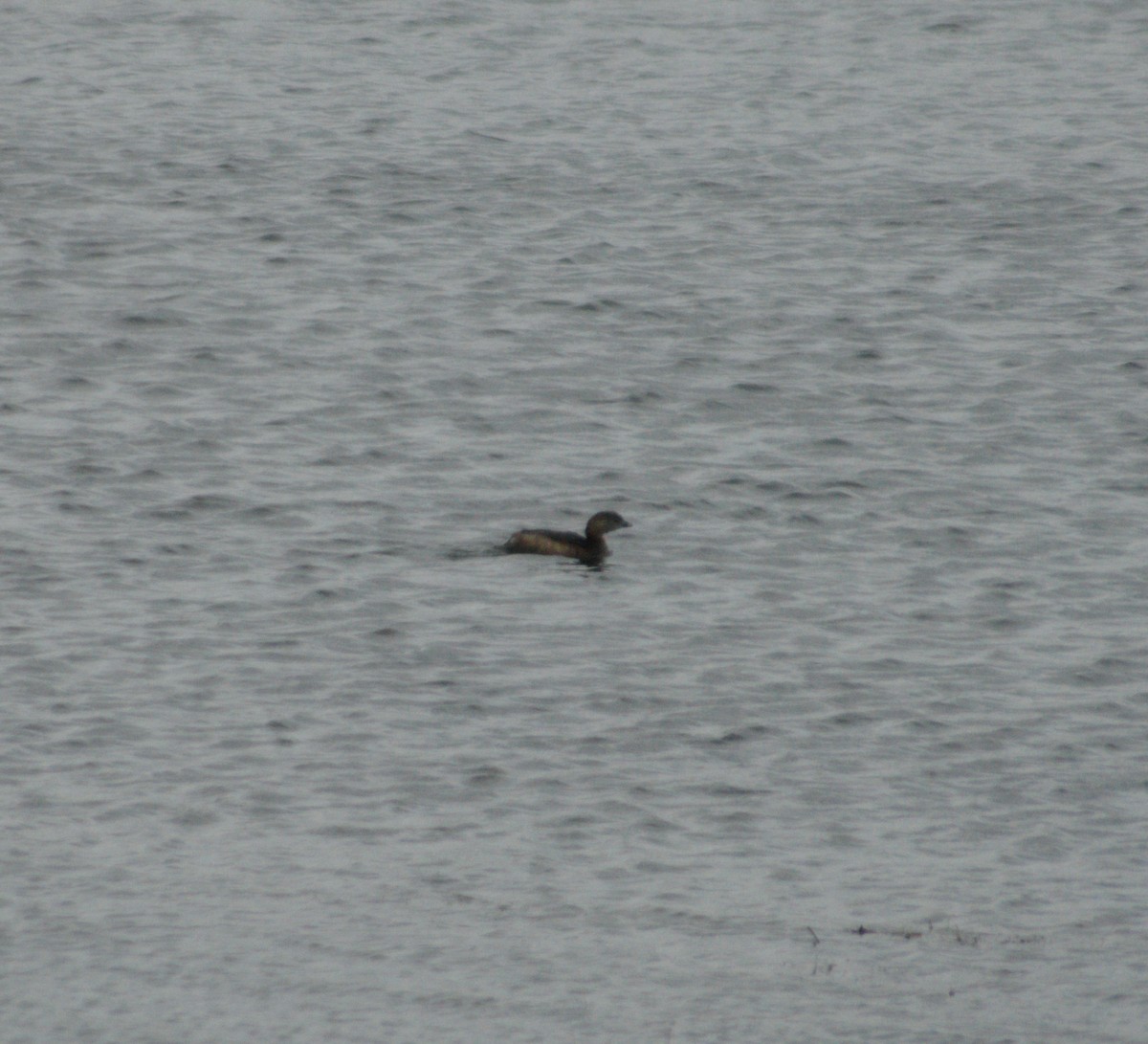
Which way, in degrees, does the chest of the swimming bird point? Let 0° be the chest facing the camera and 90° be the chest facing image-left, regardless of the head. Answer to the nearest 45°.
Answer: approximately 270°
